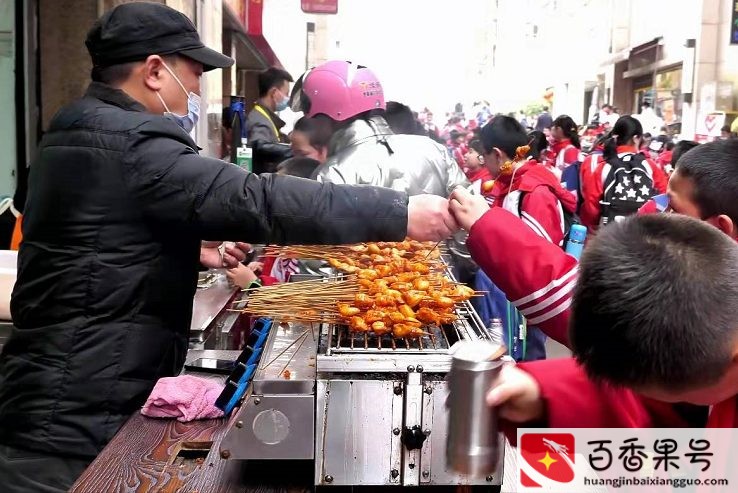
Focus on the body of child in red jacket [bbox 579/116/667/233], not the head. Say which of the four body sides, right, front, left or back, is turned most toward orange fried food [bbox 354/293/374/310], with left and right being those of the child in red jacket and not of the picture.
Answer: back

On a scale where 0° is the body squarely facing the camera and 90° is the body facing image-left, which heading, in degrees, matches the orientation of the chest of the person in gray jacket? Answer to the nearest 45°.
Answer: approximately 135°

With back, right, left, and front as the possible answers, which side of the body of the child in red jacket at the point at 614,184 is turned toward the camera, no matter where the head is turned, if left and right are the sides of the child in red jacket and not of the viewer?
back

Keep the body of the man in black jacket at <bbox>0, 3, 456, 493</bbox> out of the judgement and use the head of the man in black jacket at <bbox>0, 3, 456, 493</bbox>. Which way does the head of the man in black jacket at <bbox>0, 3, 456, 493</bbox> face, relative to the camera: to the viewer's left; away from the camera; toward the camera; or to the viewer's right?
to the viewer's right

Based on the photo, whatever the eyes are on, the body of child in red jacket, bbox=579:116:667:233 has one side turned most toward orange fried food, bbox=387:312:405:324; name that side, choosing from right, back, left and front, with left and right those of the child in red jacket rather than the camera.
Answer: back

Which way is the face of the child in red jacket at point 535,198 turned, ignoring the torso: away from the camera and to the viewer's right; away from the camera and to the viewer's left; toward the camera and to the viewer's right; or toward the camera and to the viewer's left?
away from the camera and to the viewer's left

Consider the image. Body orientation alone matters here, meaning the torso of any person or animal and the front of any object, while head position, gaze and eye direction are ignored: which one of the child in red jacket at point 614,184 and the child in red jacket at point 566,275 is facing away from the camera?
the child in red jacket at point 614,184

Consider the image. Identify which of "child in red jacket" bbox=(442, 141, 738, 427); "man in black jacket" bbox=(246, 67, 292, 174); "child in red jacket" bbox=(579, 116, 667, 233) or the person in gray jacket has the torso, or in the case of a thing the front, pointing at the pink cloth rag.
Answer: "child in red jacket" bbox=(442, 141, 738, 427)

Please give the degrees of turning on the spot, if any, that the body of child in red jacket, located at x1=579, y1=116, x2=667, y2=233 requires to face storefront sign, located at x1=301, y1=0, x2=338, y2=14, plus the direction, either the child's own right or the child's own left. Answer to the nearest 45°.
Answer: approximately 45° to the child's own left

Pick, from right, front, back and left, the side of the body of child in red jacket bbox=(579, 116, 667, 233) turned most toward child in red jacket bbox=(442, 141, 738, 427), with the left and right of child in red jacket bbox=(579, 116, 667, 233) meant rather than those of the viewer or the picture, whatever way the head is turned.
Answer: back

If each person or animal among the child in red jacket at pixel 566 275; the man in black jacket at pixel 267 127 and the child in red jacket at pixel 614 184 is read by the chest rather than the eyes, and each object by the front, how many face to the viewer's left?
1

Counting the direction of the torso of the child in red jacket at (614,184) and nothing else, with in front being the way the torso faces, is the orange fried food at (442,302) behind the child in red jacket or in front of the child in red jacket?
behind

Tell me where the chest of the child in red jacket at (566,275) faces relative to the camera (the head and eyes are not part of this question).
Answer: to the viewer's left

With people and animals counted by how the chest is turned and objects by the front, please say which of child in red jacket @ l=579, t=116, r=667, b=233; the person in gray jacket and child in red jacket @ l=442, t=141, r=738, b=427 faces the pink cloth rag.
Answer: child in red jacket @ l=442, t=141, r=738, b=427
